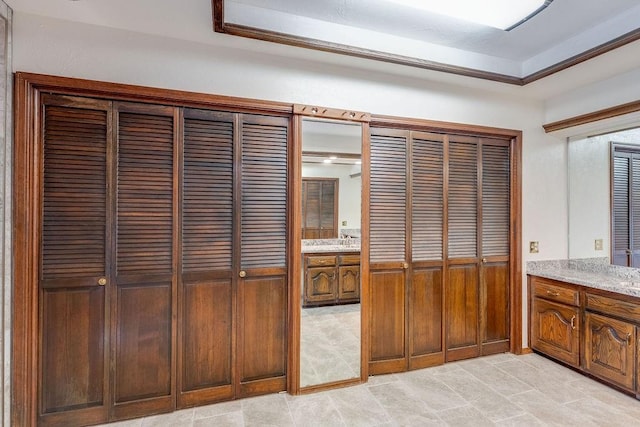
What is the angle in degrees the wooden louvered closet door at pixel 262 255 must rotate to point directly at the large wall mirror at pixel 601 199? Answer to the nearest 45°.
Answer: approximately 90° to its left

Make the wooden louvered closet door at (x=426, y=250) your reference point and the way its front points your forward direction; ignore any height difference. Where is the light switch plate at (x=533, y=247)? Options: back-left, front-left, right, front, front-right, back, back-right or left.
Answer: left

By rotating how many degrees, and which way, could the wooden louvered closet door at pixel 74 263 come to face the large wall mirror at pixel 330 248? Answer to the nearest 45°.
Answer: approximately 90° to its left

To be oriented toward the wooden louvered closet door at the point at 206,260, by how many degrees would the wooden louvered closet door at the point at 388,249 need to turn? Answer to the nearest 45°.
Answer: approximately 90° to its right

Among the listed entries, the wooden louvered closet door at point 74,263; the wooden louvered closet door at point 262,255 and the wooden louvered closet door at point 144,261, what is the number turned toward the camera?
3

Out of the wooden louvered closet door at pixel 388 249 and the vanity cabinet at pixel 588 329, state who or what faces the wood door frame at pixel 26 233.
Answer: the vanity cabinet

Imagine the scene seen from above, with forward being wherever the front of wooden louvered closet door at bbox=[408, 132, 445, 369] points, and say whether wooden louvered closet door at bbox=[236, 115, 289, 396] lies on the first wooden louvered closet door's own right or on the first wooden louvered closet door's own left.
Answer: on the first wooden louvered closet door's own right

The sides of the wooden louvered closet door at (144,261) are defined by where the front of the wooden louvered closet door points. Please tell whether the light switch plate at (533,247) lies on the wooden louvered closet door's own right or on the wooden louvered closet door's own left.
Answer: on the wooden louvered closet door's own left

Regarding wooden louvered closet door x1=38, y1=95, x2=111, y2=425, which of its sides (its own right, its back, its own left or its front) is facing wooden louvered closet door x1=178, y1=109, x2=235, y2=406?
left

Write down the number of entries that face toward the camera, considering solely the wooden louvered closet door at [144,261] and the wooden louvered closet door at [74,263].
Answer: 2

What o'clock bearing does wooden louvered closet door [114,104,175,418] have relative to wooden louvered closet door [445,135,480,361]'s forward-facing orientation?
wooden louvered closet door [114,104,175,418] is roughly at 3 o'clock from wooden louvered closet door [445,135,480,361].
